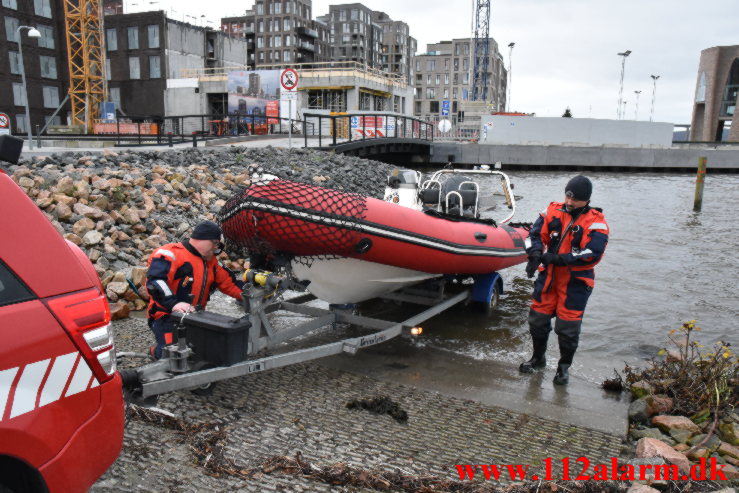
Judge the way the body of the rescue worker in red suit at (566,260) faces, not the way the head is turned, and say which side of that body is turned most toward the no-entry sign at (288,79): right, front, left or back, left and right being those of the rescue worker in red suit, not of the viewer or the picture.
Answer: right

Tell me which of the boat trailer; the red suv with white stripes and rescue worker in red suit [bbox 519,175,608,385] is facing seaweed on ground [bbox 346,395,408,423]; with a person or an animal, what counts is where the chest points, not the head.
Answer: the rescue worker in red suit

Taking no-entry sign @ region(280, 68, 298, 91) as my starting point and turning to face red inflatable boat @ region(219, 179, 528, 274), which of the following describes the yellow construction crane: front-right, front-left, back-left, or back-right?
back-right

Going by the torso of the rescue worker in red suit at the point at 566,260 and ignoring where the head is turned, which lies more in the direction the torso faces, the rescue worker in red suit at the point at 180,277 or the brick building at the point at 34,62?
the rescue worker in red suit

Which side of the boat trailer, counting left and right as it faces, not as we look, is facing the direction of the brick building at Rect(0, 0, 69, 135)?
right

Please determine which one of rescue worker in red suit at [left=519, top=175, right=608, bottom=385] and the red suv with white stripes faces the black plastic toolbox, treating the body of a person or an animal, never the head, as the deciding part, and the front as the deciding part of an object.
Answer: the rescue worker in red suit

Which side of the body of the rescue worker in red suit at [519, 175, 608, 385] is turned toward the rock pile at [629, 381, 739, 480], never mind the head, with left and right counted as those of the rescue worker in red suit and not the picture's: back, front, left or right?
left

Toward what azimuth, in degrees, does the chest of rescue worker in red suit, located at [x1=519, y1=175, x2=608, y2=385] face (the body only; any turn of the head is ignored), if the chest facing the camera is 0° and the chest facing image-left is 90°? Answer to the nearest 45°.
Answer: approximately 45°
